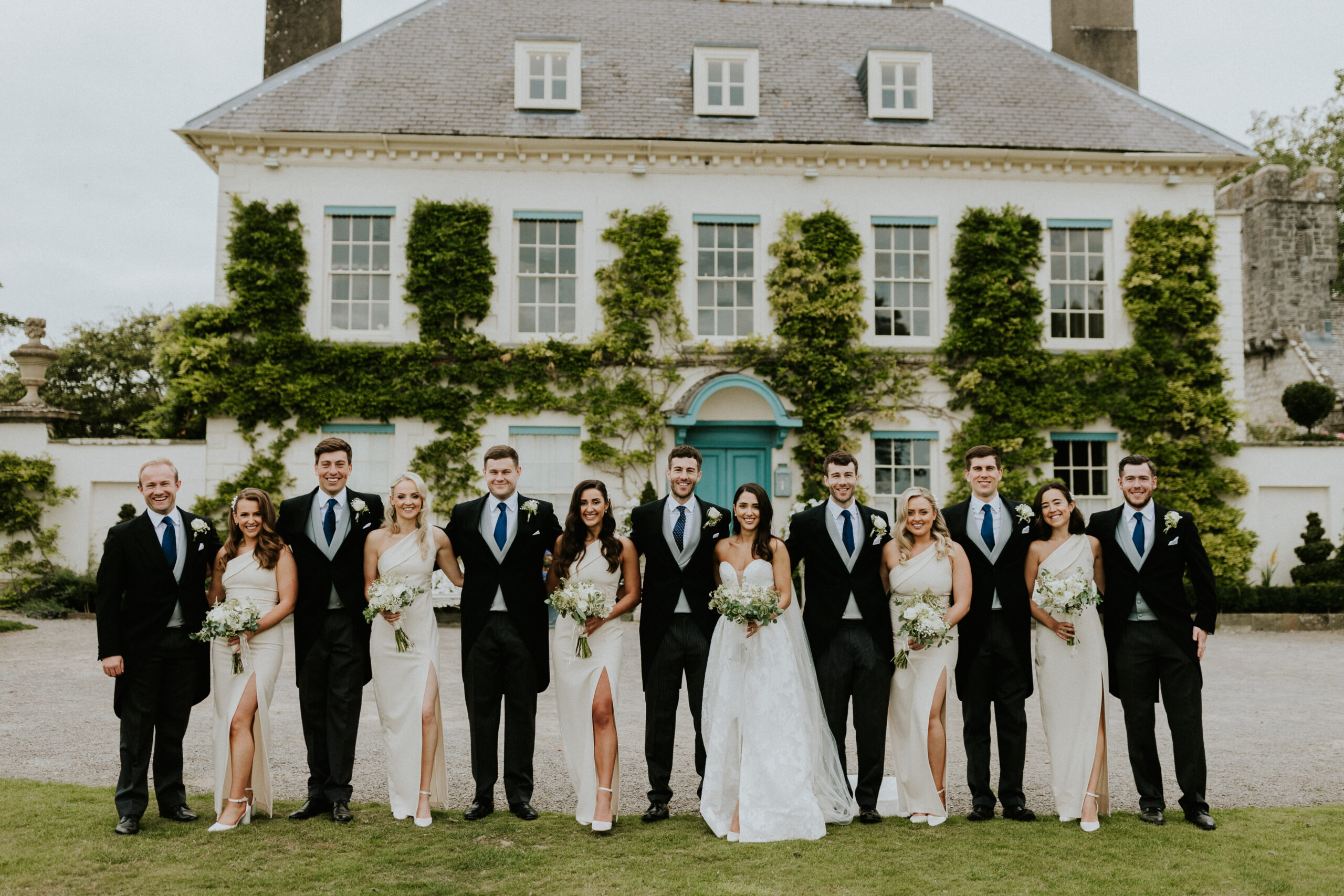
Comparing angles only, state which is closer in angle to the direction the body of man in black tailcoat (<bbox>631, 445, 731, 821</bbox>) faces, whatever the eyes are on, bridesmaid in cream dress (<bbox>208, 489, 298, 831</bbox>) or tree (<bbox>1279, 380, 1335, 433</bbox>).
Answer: the bridesmaid in cream dress

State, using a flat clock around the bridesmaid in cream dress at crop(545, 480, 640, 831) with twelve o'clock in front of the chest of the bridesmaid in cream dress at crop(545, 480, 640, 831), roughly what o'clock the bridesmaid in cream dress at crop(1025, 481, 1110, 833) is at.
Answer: the bridesmaid in cream dress at crop(1025, 481, 1110, 833) is roughly at 9 o'clock from the bridesmaid in cream dress at crop(545, 480, 640, 831).

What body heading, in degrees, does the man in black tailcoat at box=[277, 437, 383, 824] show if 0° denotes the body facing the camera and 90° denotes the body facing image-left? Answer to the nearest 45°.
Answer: approximately 0°

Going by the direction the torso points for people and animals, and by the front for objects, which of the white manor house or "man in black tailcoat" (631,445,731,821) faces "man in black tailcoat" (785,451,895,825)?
the white manor house

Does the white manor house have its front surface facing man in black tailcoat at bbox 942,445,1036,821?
yes

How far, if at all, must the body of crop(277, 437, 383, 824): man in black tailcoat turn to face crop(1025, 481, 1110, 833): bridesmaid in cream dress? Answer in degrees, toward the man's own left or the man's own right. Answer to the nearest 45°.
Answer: approximately 90° to the man's own left

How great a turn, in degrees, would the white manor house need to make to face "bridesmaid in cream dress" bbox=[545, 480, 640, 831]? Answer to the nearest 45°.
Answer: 0° — it already faces them

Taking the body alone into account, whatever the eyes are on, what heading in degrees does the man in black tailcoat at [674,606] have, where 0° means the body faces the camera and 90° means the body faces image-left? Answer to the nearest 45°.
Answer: approximately 0°
